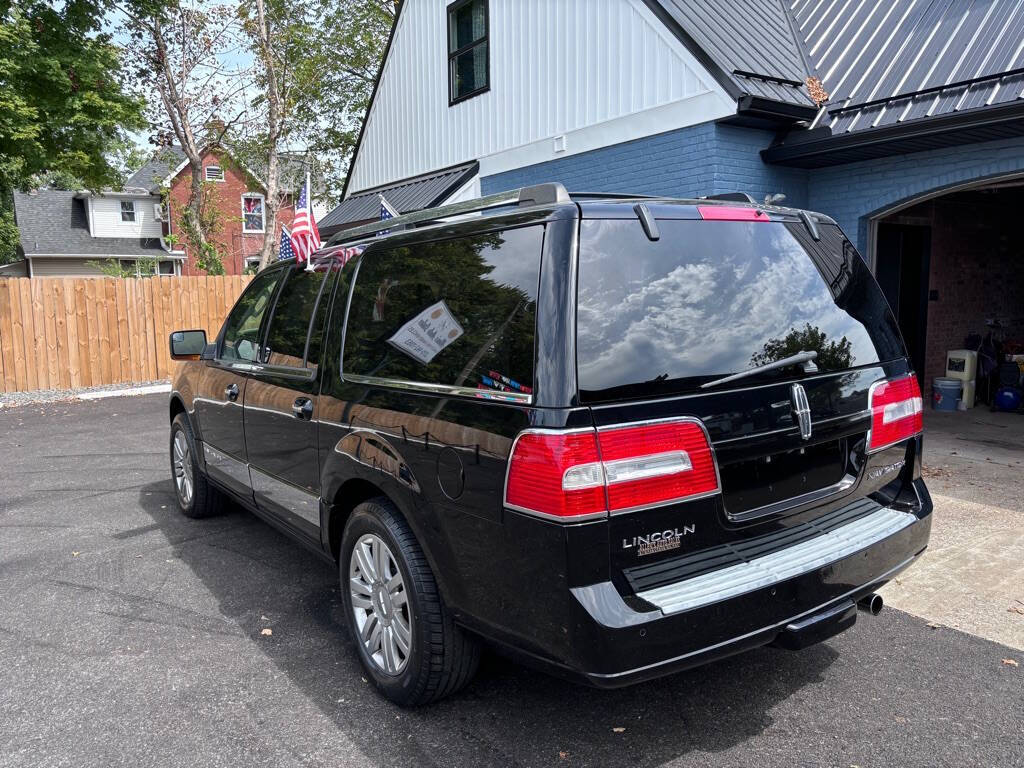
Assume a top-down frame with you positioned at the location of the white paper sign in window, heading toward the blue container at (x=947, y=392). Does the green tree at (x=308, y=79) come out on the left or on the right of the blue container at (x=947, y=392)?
left

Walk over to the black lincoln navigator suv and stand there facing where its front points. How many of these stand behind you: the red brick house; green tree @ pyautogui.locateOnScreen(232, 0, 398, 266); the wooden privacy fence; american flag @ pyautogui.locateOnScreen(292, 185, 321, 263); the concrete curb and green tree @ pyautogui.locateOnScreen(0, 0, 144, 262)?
0

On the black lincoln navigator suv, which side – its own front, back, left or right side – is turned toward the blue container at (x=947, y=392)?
right

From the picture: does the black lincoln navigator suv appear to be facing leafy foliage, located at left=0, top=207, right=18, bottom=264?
yes

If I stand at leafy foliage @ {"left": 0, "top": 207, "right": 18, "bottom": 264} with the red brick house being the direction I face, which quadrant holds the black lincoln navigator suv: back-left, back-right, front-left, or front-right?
front-right

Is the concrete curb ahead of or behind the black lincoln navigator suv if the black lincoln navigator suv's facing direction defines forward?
ahead

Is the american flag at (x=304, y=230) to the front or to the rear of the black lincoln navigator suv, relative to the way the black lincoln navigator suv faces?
to the front

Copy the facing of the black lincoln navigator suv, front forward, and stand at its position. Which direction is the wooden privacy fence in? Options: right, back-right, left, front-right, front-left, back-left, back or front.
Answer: front

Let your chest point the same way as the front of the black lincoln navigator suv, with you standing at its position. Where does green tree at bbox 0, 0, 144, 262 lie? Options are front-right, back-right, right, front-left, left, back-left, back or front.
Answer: front

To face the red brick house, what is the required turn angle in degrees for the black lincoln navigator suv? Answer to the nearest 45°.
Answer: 0° — it already faces it

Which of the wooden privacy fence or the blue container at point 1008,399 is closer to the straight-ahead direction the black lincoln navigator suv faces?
the wooden privacy fence

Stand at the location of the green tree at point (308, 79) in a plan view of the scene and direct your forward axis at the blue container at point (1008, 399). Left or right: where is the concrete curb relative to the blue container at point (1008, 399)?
right

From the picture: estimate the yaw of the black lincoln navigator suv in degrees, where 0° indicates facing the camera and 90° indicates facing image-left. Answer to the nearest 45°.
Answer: approximately 135°
